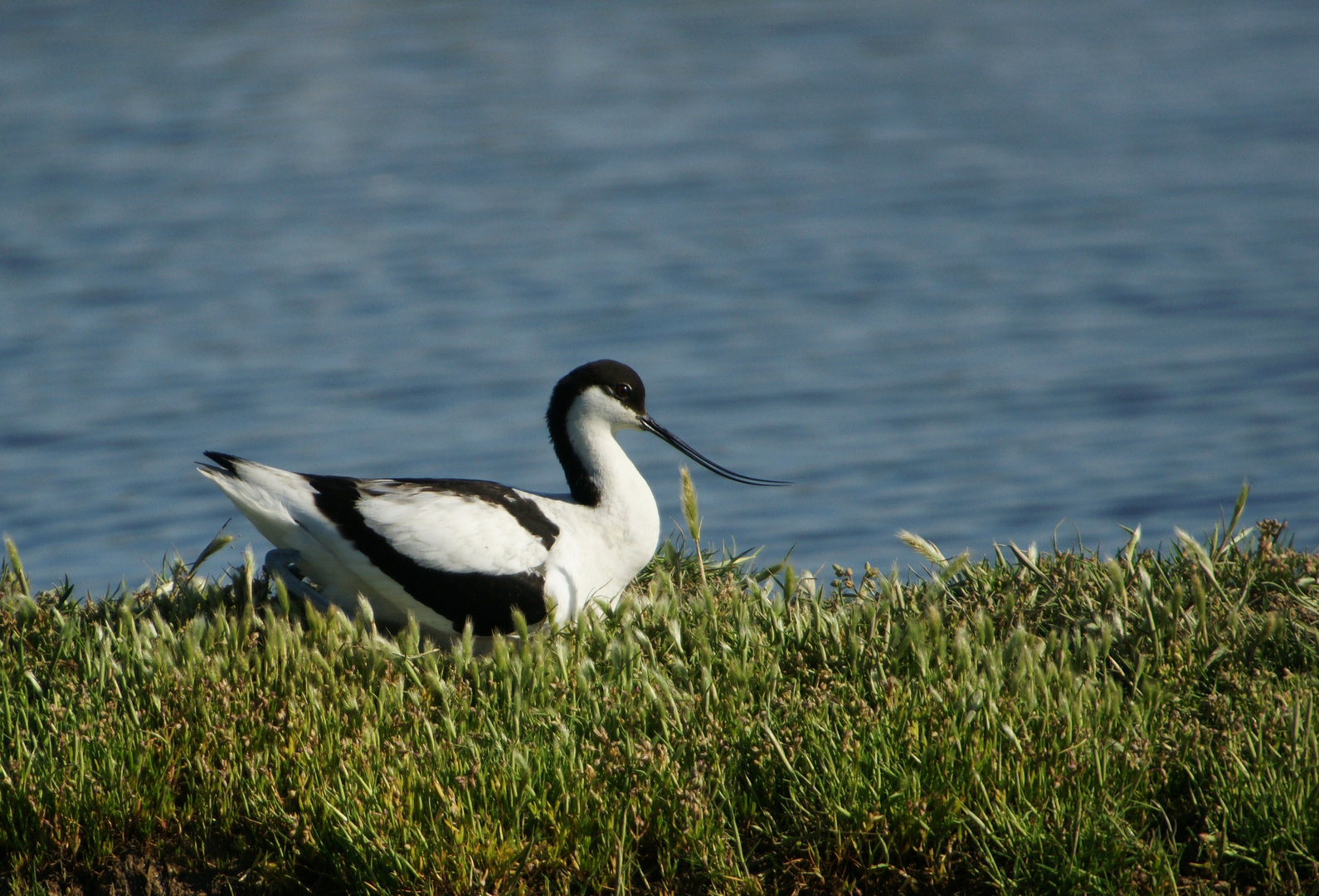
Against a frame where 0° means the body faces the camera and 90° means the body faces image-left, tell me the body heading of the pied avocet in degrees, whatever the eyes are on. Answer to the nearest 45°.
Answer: approximately 270°
